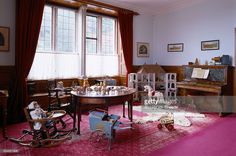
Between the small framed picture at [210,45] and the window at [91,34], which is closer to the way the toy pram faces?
the window

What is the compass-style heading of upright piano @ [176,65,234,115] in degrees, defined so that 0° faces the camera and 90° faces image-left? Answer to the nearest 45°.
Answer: approximately 45°

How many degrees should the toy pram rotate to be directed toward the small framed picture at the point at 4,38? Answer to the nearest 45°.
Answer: approximately 45° to its right

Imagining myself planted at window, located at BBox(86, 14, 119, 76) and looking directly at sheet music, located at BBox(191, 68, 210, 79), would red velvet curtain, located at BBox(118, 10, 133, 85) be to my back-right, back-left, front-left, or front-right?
front-left

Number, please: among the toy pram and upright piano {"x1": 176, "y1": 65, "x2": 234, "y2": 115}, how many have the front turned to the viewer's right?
0

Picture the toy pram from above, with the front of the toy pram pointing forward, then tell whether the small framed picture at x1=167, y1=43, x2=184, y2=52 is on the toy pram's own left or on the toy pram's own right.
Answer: on the toy pram's own right

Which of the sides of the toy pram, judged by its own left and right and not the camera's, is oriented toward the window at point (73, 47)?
right

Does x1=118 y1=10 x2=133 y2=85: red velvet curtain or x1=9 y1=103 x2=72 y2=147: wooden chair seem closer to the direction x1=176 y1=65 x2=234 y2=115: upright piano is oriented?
the wooden chair

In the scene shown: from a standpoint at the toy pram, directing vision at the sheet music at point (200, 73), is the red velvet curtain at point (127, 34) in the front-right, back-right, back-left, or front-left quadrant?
front-left

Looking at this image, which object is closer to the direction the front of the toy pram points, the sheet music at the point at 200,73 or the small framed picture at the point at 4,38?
the small framed picture

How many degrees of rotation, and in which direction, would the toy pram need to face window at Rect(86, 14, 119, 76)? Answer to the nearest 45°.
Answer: approximately 90° to its right

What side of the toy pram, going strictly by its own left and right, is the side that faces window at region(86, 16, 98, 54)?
right

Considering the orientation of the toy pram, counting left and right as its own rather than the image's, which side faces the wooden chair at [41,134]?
front

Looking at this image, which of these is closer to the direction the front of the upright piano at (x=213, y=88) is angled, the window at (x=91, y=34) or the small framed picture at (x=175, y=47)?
the window

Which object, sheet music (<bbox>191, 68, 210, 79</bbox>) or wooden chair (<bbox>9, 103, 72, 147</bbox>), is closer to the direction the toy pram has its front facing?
the wooden chair

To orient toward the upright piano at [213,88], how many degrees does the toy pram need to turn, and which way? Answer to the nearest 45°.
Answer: approximately 135° to its right

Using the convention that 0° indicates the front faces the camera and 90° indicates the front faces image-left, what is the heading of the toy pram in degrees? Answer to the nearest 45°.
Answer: approximately 90°
